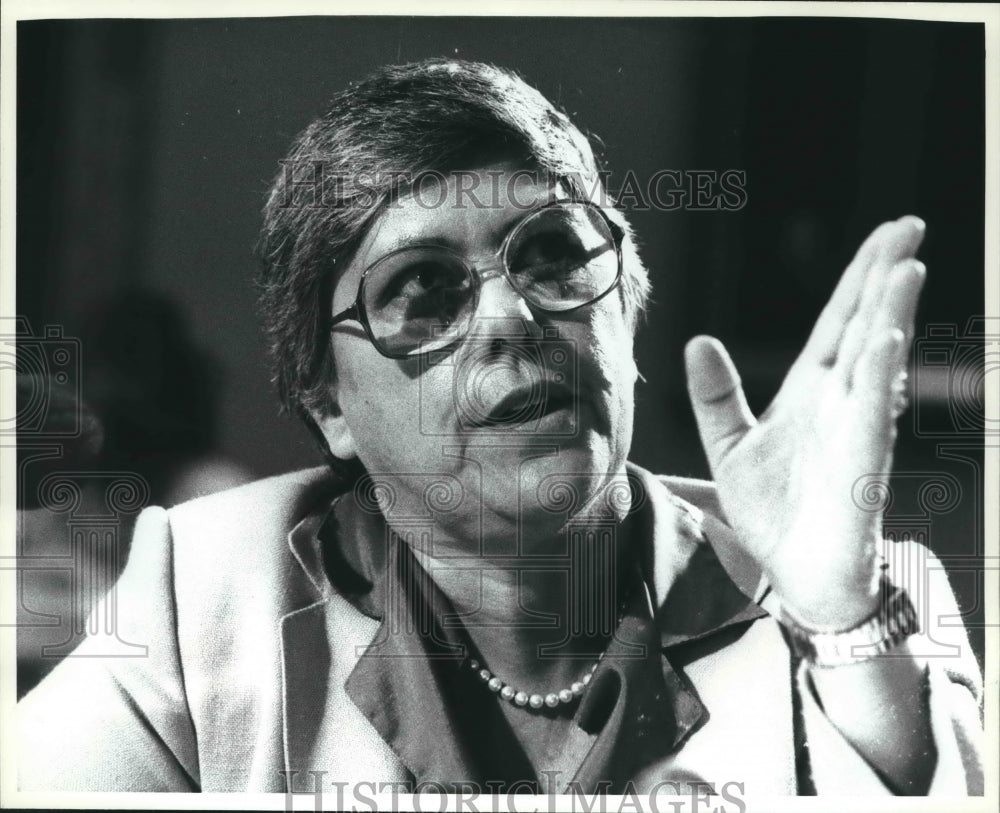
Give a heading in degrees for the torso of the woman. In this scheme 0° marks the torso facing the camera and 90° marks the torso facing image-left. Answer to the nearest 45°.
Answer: approximately 0°
